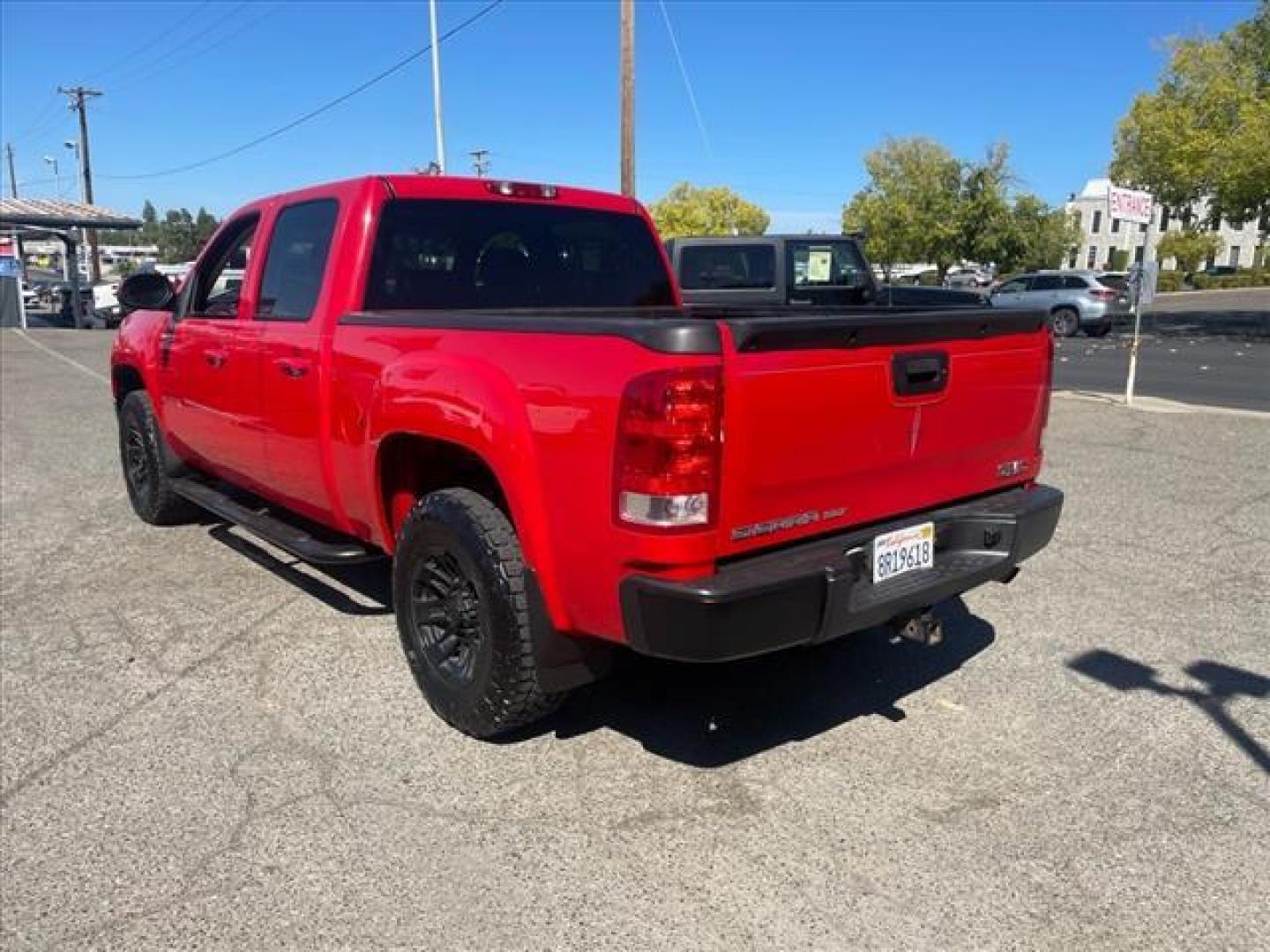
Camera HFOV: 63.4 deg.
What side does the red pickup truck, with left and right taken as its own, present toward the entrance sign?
right

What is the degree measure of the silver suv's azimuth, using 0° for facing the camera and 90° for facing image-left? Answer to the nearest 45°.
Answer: approximately 135°

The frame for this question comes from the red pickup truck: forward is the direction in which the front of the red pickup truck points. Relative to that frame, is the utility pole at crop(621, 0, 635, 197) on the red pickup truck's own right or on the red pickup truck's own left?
on the red pickup truck's own right

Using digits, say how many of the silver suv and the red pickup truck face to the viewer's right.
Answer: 0

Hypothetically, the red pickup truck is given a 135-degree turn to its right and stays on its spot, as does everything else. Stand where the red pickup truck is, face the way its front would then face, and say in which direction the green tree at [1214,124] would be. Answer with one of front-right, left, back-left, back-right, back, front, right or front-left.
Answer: front-left

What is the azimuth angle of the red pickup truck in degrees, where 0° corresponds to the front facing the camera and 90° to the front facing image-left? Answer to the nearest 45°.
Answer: approximately 135°

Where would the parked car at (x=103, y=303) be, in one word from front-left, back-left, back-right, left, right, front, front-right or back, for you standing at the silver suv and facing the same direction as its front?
front-left

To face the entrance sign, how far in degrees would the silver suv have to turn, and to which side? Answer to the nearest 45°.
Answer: approximately 135° to its left

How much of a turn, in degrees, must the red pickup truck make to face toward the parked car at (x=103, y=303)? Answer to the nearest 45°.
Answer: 0° — it already faces it
